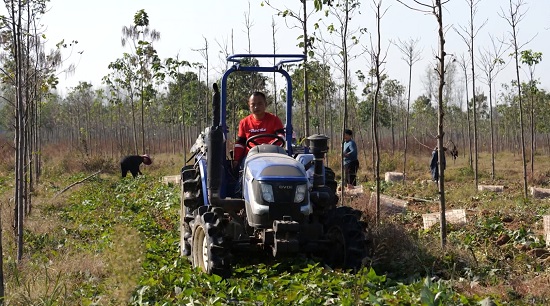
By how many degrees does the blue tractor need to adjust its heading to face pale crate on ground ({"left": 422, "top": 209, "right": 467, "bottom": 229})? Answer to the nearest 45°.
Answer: approximately 135° to its left

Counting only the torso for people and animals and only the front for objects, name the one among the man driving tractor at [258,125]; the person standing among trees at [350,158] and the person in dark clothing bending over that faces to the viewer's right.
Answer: the person in dark clothing bending over

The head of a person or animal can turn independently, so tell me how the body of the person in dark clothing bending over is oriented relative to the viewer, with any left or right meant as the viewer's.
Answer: facing to the right of the viewer

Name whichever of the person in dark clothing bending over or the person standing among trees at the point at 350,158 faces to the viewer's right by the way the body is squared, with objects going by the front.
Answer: the person in dark clothing bending over
